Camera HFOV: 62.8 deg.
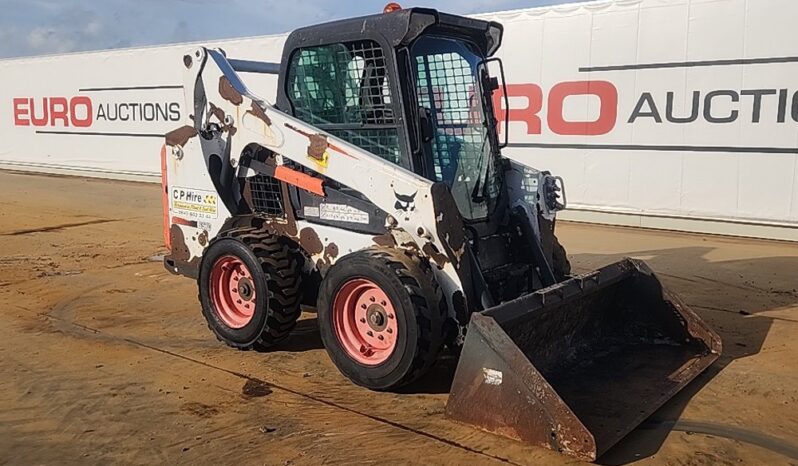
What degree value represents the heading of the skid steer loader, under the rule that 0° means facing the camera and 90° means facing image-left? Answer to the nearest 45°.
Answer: approximately 315°

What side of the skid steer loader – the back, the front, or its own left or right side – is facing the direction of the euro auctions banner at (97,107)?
back

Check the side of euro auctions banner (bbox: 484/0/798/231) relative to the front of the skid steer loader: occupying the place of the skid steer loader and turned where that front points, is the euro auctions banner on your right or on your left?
on your left
